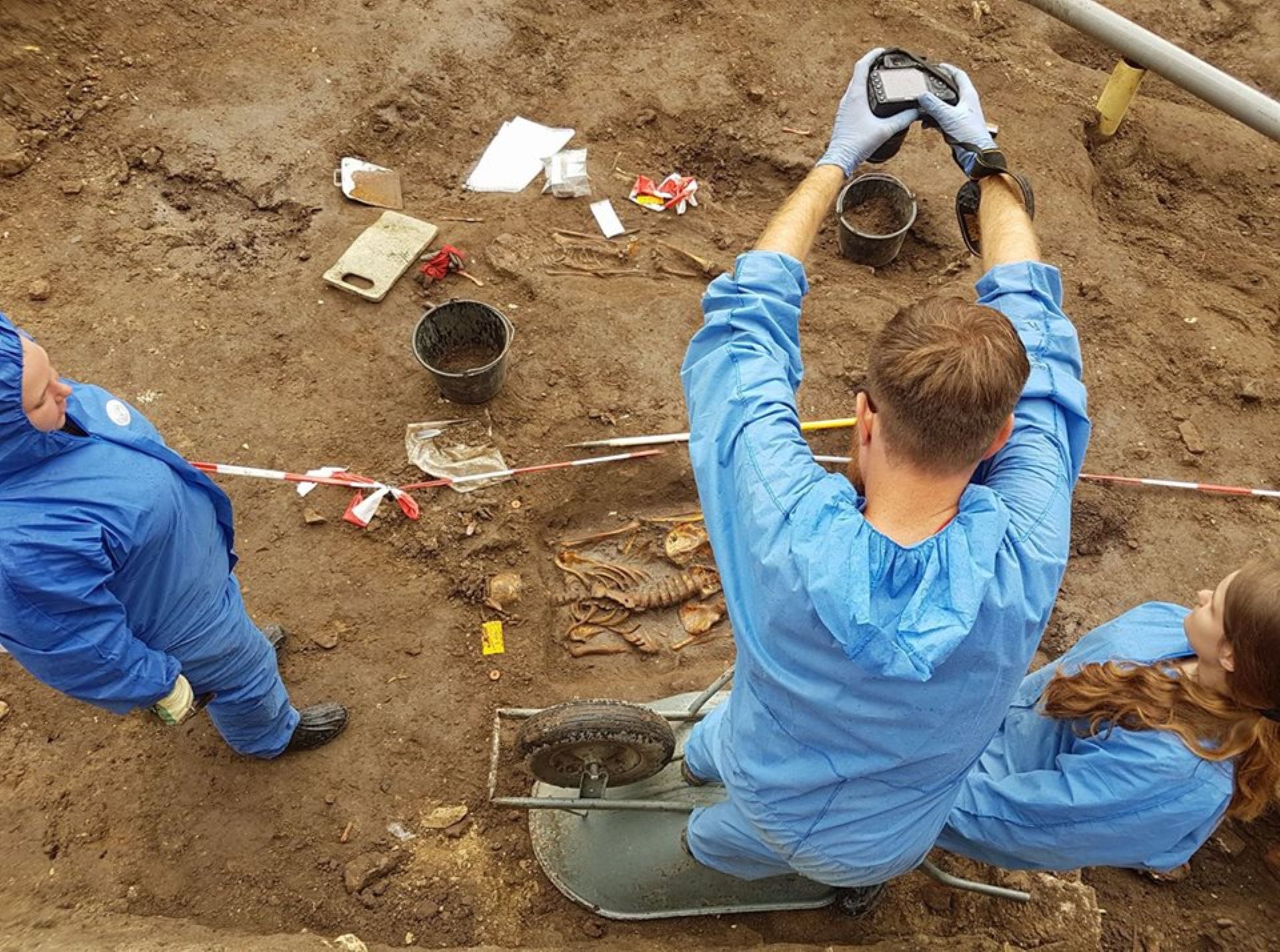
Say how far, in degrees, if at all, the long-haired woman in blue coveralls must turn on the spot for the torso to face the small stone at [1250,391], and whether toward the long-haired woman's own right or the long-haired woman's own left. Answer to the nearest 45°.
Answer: approximately 90° to the long-haired woman's own right

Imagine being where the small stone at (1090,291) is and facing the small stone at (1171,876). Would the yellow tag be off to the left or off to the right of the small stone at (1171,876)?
right

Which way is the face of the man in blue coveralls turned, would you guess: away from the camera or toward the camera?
away from the camera

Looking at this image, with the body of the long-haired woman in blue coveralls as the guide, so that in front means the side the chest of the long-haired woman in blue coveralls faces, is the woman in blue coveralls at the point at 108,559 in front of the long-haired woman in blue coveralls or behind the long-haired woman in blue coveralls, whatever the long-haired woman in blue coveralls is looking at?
in front

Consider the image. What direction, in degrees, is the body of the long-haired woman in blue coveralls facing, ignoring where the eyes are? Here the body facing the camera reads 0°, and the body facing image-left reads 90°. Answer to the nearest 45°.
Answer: approximately 90°

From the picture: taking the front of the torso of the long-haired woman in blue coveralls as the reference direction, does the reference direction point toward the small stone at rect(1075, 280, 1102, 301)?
no

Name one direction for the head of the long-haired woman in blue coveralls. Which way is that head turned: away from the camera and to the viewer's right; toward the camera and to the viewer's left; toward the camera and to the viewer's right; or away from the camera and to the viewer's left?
away from the camera and to the viewer's left

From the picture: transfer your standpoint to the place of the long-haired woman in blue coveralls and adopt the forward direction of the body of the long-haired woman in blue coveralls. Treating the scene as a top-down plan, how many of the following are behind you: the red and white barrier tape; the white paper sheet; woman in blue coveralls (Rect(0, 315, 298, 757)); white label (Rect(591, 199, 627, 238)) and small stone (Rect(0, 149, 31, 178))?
0

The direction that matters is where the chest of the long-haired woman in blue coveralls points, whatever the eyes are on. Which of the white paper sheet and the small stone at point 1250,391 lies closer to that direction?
the white paper sheet

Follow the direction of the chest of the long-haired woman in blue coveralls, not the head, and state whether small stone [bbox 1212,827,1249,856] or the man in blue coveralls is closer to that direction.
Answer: the man in blue coveralls
